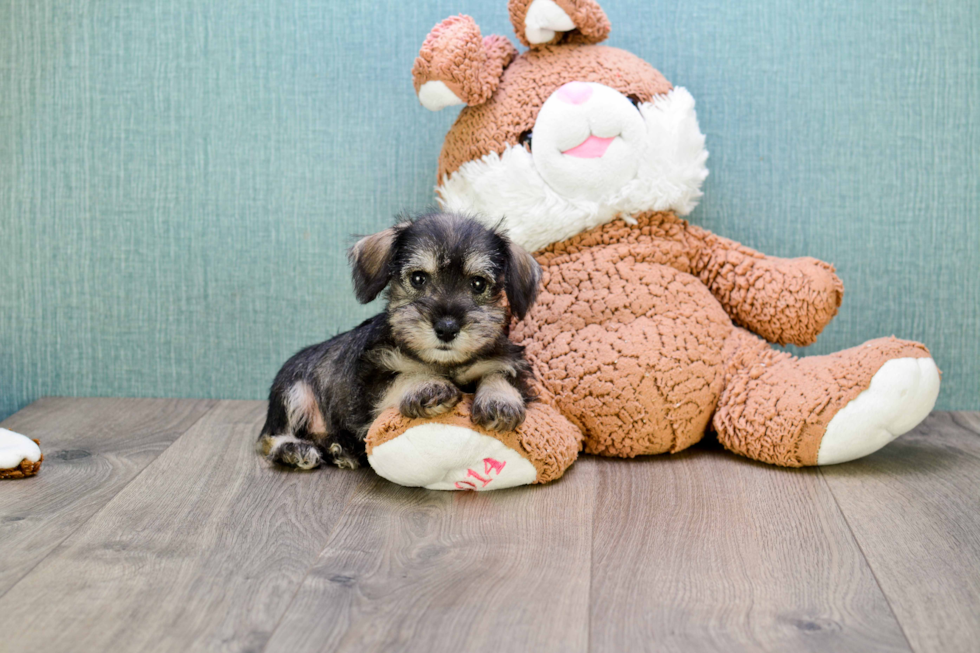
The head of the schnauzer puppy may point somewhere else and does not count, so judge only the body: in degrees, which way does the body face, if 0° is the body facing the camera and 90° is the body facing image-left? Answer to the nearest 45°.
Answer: approximately 315°

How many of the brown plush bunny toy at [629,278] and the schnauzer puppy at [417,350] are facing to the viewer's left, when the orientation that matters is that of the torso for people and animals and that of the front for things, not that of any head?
0

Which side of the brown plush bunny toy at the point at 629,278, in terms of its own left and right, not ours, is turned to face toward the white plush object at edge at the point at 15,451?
right

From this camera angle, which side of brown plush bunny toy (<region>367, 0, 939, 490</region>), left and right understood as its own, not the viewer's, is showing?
front

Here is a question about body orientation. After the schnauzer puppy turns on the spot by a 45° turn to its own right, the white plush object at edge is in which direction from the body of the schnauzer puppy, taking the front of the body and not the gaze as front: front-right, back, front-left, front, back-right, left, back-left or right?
right
